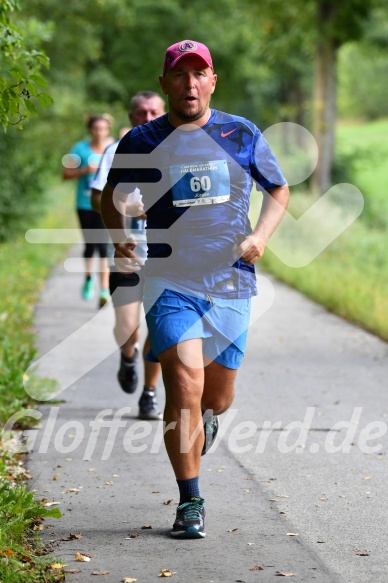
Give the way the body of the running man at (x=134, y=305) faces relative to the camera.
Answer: toward the camera

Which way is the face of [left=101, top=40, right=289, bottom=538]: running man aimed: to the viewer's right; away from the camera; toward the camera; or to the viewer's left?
toward the camera

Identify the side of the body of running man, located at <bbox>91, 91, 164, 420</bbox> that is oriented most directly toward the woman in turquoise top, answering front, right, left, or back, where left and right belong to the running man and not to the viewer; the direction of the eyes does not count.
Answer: back

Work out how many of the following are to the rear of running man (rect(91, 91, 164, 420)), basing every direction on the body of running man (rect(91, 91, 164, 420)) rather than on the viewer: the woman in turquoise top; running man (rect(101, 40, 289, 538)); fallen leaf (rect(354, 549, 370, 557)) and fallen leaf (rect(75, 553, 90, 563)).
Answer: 1

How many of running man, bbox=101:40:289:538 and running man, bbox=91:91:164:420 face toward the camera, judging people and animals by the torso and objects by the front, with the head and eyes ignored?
2

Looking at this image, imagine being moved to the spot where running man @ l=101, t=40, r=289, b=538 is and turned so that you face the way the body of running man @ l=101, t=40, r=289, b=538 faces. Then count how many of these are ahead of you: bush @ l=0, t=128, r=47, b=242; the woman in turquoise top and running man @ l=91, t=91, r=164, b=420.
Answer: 0

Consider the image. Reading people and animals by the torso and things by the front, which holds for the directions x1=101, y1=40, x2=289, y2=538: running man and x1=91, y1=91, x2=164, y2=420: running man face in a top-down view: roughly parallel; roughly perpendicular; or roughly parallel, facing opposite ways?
roughly parallel

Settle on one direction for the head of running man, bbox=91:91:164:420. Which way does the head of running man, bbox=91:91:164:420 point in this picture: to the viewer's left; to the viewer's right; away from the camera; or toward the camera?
toward the camera

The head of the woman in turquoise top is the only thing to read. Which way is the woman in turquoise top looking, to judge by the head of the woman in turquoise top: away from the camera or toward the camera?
toward the camera

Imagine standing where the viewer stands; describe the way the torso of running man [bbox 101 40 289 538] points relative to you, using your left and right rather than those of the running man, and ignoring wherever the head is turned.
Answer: facing the viewer

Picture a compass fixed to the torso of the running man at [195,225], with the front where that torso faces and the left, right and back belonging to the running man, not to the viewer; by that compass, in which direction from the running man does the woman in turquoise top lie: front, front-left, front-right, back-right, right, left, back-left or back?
back
